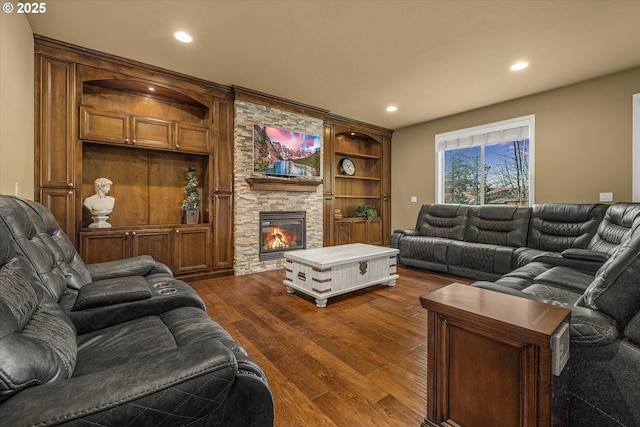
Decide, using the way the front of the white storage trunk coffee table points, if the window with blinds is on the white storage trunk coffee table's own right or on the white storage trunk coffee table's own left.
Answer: on the white storage trunk coffee table's own left

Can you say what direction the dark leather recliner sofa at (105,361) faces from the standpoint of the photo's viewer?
facing to the right of the viewer

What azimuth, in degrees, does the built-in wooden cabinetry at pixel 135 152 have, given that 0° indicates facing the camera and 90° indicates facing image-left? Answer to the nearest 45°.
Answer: approximately 315°

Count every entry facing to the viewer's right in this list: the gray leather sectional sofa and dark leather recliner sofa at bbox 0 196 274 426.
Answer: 1

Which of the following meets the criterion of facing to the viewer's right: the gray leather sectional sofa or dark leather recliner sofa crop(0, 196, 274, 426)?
the dark leather recliner sofa

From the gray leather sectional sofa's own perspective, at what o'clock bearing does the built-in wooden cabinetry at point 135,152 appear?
The built-in wooden cabinetry is roughly at 1 o'clock from the gray leather sectional sofa.

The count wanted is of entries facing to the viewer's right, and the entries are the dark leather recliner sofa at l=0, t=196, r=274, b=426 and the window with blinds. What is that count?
1

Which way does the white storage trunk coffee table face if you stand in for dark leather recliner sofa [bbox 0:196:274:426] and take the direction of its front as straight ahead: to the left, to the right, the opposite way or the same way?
to the right
